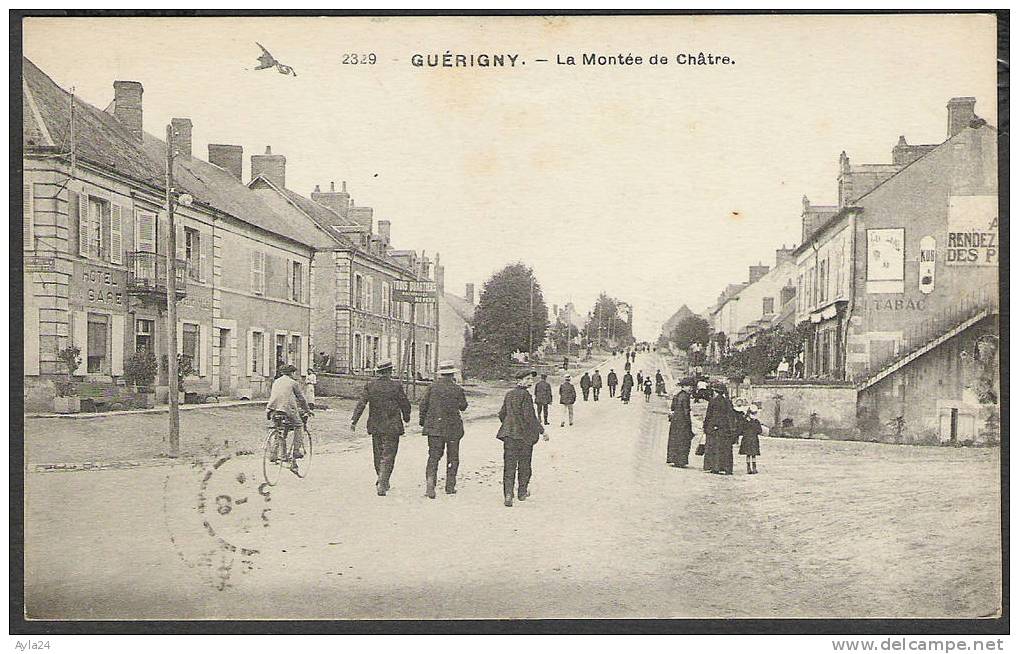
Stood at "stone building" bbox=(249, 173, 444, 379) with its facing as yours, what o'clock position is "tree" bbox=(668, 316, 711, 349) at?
The tree is roughly at 11 o'clock from the stone building.

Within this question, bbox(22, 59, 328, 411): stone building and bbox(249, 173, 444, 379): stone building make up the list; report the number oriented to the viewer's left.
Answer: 0

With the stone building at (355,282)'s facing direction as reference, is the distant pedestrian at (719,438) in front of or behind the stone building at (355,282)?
in front

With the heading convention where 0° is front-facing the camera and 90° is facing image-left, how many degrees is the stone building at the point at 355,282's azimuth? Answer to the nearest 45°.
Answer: approximately 315°

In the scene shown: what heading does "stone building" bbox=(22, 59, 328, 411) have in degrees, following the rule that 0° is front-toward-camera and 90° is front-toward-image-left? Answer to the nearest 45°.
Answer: approximately 315°
